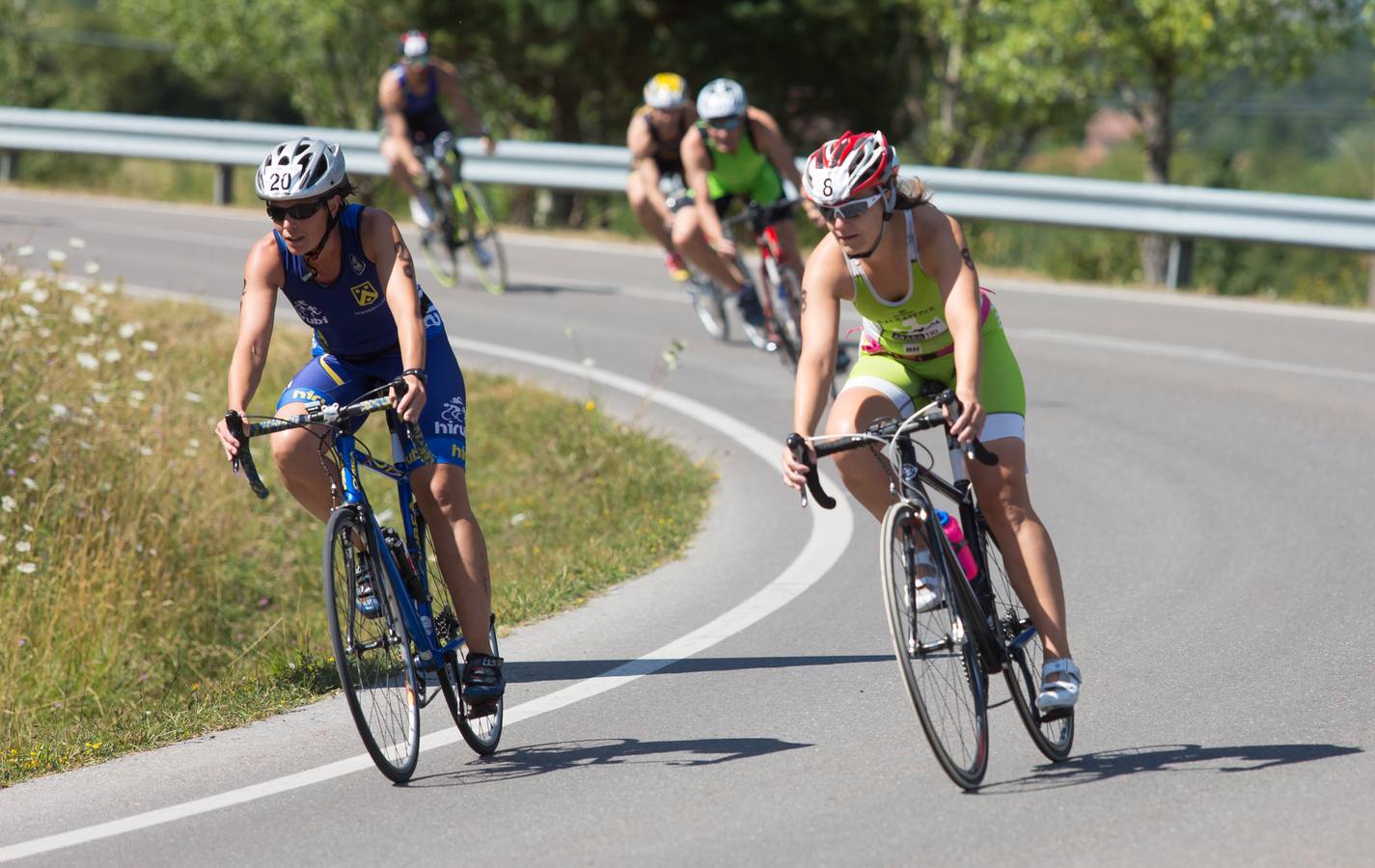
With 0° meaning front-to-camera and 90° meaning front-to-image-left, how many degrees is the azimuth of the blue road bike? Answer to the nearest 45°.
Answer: approximately 45°

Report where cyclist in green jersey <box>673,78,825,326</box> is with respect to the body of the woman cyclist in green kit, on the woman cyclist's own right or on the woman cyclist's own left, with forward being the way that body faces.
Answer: on the woman cyclist's own right

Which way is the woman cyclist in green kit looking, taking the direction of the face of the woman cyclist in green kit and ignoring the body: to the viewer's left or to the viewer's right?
to the viewer's left

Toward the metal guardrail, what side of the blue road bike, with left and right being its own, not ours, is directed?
back

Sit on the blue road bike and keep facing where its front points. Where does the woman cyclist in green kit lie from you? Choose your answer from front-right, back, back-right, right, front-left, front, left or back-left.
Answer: back-left

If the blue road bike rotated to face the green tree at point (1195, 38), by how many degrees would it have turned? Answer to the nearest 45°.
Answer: approximately 180°
